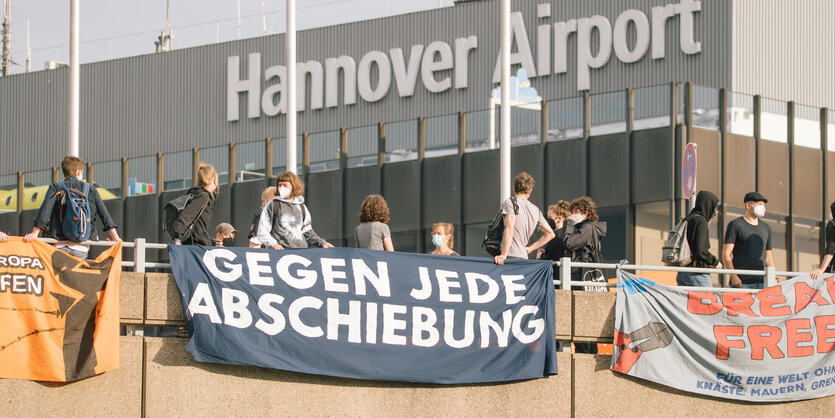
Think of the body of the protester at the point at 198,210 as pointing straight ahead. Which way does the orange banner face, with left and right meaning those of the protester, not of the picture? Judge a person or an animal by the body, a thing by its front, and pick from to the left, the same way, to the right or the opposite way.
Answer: to the right

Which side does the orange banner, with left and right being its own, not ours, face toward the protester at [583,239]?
left

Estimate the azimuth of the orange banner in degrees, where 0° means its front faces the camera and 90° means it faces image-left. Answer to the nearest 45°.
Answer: approximately 0°

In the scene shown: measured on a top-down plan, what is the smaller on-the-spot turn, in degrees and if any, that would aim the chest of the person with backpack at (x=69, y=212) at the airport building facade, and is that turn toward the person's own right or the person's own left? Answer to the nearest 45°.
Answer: approximately 45° to the person's own right

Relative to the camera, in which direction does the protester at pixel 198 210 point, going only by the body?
to the viewer's right

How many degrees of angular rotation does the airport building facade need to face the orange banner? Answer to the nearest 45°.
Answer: approximately 45° to its left

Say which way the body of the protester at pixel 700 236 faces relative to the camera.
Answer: to the viewer's right

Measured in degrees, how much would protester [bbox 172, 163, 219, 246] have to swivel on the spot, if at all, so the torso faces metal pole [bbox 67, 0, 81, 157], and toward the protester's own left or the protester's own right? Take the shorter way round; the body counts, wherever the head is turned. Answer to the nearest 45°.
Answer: approximately 90° to the protester's own left

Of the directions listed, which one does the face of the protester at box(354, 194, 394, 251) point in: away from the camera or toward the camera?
away from the camera

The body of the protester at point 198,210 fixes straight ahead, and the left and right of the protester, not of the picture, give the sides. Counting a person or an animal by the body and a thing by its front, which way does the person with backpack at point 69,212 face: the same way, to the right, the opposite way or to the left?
to the left

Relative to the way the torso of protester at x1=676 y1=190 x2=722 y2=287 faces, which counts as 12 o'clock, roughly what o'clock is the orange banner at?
The orange banner is roughly at 5 o'clock from the protester.
